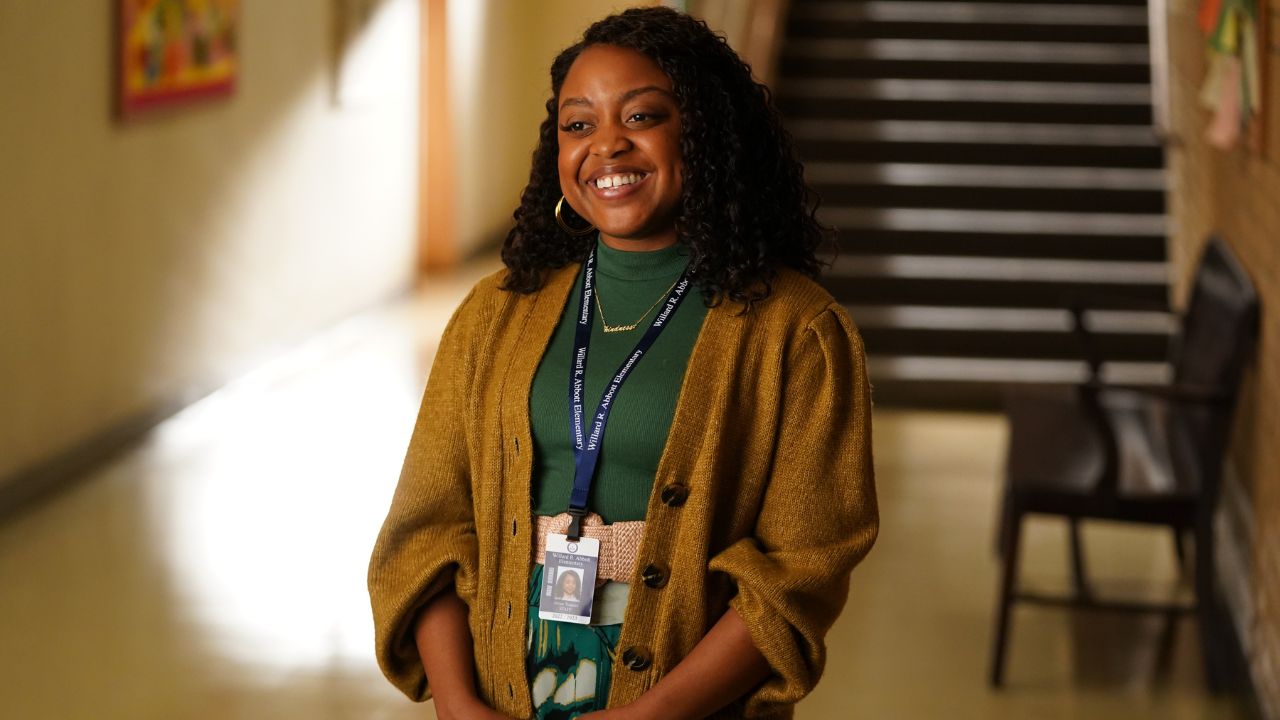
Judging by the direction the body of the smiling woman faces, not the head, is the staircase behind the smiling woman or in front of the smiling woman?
behind

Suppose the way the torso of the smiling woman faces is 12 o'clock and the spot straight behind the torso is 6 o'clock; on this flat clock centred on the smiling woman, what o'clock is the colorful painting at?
The colorful painting is roughly at 4 o'clock from the smiling woman.

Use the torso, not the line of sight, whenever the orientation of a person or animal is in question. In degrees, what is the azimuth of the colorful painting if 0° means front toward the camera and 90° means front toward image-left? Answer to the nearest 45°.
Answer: approximately 315°

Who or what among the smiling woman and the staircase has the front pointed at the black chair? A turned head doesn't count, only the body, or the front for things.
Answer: the staircase

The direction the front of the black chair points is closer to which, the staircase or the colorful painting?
the colorful painting

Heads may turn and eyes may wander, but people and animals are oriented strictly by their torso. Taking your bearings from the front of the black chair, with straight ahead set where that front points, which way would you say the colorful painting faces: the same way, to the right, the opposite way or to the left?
the opposite way

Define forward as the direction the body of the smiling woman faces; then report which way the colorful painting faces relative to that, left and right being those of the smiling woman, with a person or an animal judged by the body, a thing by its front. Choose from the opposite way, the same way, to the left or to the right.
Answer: to the left

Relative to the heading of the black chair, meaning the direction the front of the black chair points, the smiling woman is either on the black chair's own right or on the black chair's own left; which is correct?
on the black chair's own left

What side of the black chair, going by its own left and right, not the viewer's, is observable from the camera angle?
left

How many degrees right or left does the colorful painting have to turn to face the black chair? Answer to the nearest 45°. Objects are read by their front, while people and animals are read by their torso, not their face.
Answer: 0° — it already faces it

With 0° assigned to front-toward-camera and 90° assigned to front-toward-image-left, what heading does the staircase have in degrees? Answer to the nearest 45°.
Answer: approximately 0°

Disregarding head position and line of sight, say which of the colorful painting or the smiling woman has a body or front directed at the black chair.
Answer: the colorful painting
